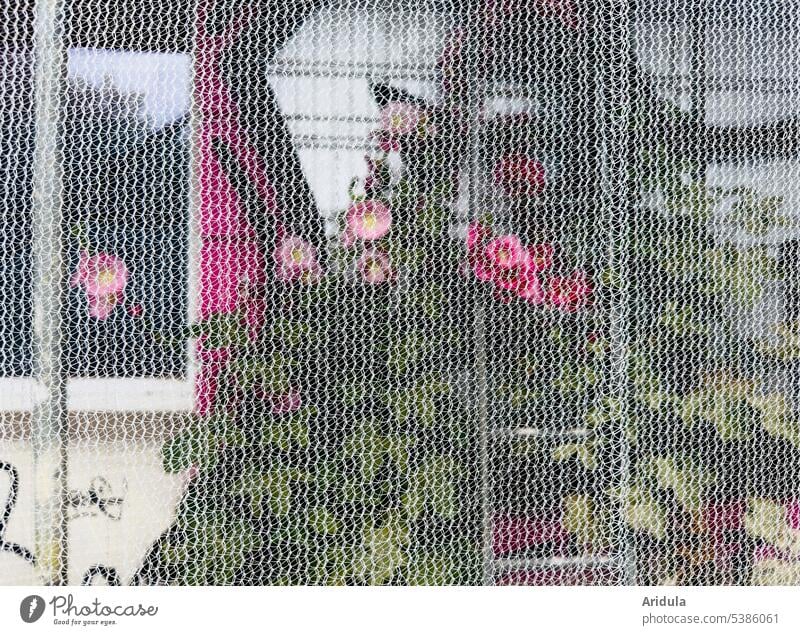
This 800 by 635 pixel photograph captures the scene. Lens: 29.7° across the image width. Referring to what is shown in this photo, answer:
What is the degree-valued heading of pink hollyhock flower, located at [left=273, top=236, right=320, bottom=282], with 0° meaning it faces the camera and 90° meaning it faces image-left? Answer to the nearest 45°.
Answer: approximately 0°
